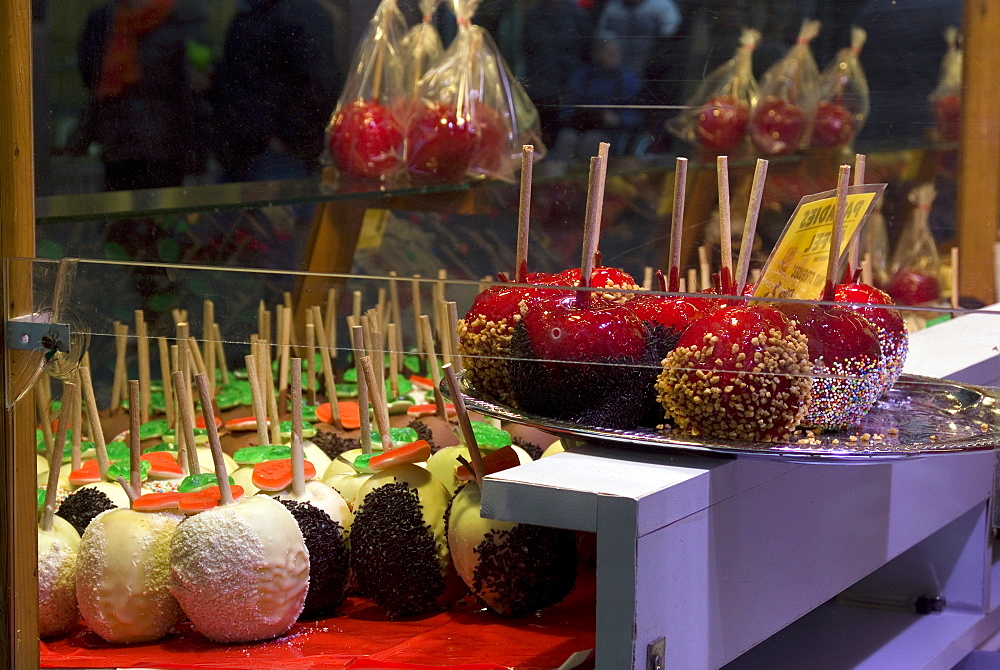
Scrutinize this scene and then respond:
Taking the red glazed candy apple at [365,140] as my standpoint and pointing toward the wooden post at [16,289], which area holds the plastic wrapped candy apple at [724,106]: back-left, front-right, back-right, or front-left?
back-left

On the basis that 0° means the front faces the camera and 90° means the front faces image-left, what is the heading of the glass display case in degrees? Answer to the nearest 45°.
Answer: approximately 0°
